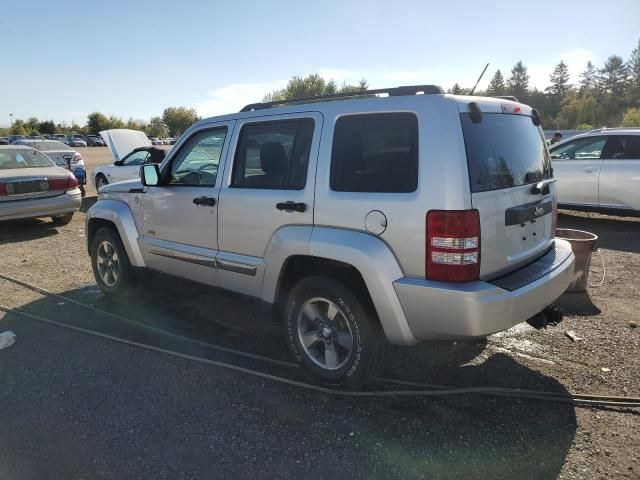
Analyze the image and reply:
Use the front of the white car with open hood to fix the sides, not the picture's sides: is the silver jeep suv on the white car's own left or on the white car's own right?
on the white car's own left

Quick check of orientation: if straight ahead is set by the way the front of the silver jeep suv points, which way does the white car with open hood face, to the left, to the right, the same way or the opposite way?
to the left

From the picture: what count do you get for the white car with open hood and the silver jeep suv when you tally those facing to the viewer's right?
0

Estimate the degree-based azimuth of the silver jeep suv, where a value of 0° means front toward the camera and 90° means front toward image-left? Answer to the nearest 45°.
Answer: approximately 135°

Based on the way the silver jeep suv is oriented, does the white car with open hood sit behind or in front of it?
in front
